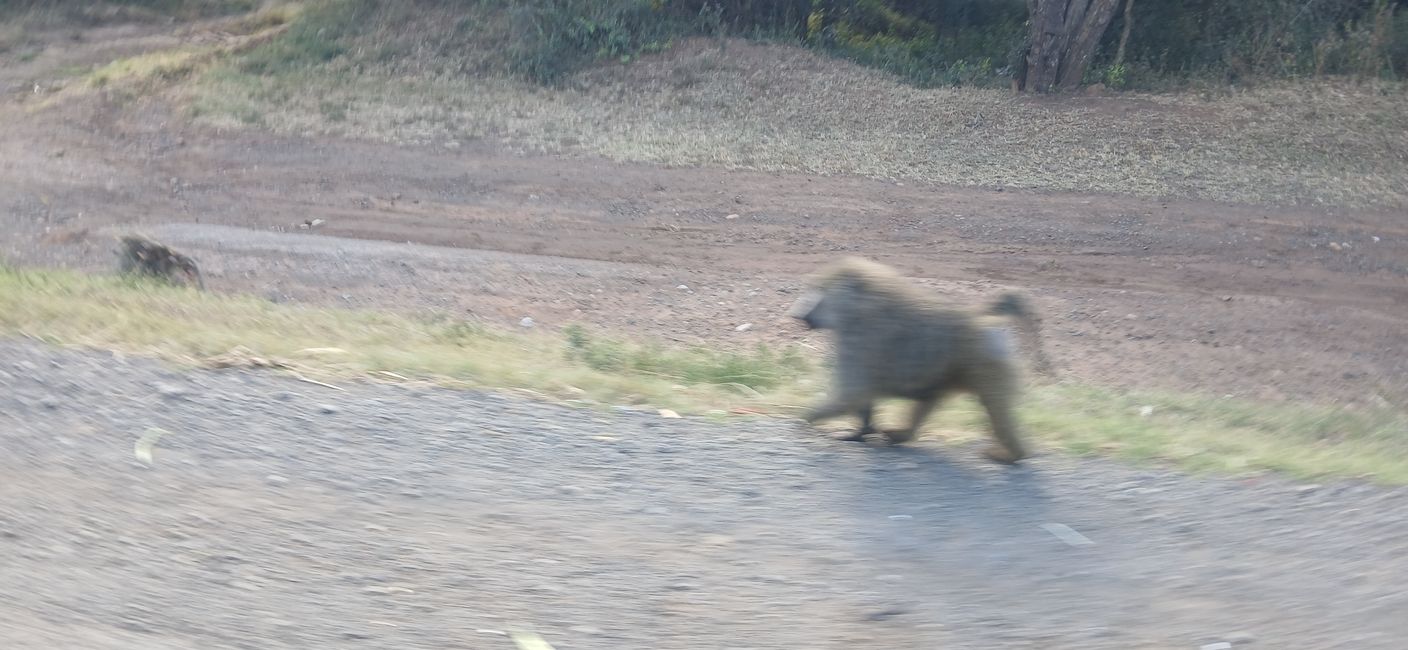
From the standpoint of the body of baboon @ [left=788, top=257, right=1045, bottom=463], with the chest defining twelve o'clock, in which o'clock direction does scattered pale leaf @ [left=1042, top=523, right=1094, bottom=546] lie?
The scattered pale leaf is roughly at 8 o'clock from the baboon.

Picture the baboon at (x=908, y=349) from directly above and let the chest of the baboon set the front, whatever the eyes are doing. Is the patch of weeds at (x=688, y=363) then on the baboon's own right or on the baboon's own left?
on the baboon's own right

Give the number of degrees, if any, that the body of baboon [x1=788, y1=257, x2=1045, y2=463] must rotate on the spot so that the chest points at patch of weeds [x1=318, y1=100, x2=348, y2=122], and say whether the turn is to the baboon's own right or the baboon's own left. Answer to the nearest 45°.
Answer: approximately 45° to the baboon's own right

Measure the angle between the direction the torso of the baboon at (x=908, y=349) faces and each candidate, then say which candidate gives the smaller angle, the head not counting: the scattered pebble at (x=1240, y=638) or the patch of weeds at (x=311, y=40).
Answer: the patch of weeds

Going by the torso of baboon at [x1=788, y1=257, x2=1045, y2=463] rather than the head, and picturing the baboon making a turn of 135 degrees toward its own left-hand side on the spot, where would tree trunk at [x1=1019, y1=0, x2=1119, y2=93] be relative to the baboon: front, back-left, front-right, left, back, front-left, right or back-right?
back-left

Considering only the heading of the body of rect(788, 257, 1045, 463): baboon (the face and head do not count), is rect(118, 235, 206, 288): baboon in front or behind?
in front

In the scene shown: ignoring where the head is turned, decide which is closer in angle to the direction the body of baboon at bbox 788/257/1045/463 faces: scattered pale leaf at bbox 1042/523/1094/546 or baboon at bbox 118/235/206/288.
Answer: the baboon

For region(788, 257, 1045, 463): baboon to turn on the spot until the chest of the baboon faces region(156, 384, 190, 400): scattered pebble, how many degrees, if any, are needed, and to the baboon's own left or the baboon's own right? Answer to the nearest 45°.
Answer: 0° — it already faces it

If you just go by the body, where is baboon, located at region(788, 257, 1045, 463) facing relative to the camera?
to the viewer's left

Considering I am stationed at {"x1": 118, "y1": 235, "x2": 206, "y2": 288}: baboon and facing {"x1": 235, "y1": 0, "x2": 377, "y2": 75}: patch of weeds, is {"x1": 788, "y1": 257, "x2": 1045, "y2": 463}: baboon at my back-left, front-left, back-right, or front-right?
back-right

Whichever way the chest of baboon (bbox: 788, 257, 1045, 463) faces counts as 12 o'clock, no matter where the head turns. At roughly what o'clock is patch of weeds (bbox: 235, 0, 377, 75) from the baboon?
The patch of weeds is roughly at 2 o'clock from the baboon.
